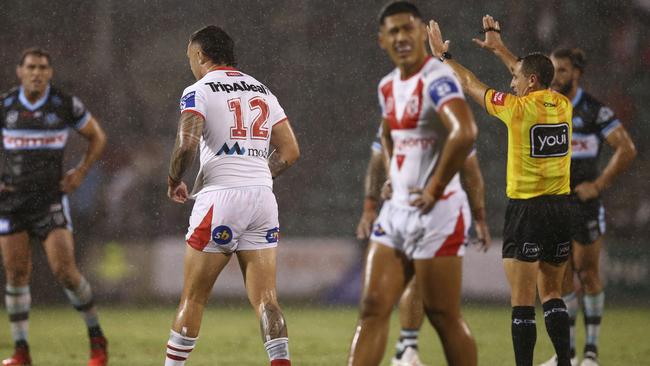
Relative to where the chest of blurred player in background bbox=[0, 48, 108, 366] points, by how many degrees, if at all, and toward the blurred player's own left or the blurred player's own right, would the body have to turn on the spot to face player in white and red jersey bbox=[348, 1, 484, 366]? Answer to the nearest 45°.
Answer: approximately 45° to the blurred player's own left

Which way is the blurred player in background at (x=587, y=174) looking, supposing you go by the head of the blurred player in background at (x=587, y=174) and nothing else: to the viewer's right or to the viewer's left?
to the viewer's left

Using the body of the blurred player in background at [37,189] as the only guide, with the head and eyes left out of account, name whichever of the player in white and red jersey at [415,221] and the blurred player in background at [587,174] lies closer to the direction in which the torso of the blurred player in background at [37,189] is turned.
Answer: the player in white and red jersey

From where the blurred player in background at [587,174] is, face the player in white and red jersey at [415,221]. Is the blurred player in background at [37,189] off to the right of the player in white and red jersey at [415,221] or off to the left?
right

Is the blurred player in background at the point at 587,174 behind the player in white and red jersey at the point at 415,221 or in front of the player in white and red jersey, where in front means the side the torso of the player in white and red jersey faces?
behind

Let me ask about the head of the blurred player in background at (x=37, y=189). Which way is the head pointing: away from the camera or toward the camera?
toward the camera

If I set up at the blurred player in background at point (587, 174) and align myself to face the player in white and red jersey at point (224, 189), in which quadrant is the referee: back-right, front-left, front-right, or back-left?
front-left

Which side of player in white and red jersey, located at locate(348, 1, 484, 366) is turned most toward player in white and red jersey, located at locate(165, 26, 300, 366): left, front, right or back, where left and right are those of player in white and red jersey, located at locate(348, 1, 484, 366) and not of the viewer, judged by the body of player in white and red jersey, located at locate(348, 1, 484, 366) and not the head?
right

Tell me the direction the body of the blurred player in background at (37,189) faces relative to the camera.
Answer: toward the camera

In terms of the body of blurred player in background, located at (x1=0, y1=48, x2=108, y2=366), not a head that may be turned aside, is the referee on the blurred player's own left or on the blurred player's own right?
on the blurred player's own left

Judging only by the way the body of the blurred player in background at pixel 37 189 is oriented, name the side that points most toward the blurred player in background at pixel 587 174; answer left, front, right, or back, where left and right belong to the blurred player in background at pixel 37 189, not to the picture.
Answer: left

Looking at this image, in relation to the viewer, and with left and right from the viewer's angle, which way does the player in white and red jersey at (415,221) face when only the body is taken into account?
facing the viewer and to the left of the viewer
